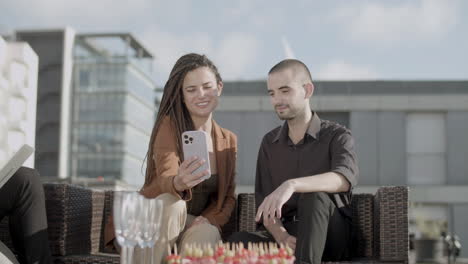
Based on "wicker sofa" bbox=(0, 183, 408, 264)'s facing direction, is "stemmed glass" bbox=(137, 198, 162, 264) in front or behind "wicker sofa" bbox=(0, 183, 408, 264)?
in front

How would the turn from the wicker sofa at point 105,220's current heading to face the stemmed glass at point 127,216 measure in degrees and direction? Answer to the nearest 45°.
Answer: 0° — it already faces it

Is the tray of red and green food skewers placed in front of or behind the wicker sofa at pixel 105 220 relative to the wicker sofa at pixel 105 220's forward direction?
in front

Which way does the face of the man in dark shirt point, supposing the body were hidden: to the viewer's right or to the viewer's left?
to the viewer's left

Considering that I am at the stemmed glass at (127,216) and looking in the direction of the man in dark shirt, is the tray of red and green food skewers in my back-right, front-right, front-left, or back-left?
front-right

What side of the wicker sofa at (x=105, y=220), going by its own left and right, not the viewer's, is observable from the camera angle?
front
